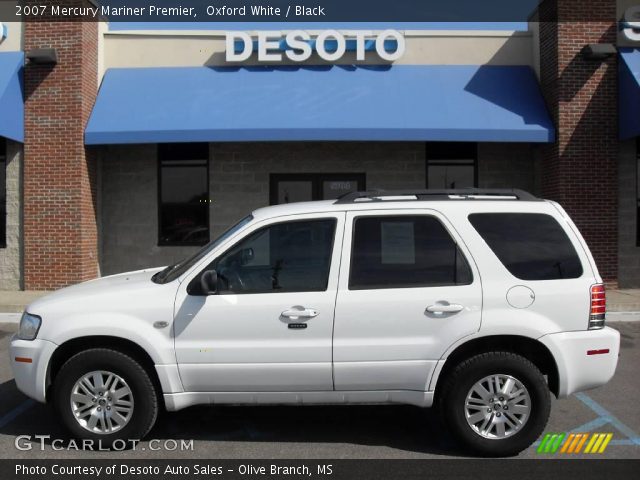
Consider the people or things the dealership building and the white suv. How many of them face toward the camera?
1

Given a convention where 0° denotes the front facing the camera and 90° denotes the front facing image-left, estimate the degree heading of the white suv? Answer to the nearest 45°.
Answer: approximately 90°

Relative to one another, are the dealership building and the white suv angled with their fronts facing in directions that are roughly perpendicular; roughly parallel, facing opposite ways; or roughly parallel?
roughly perpendicular

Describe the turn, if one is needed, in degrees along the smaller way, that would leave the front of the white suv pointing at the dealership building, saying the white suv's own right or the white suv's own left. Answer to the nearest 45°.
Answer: approximately 90° to the white suv's own right

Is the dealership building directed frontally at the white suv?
yes

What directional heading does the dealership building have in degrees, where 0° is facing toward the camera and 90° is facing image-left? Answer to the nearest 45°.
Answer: approximately 0°
